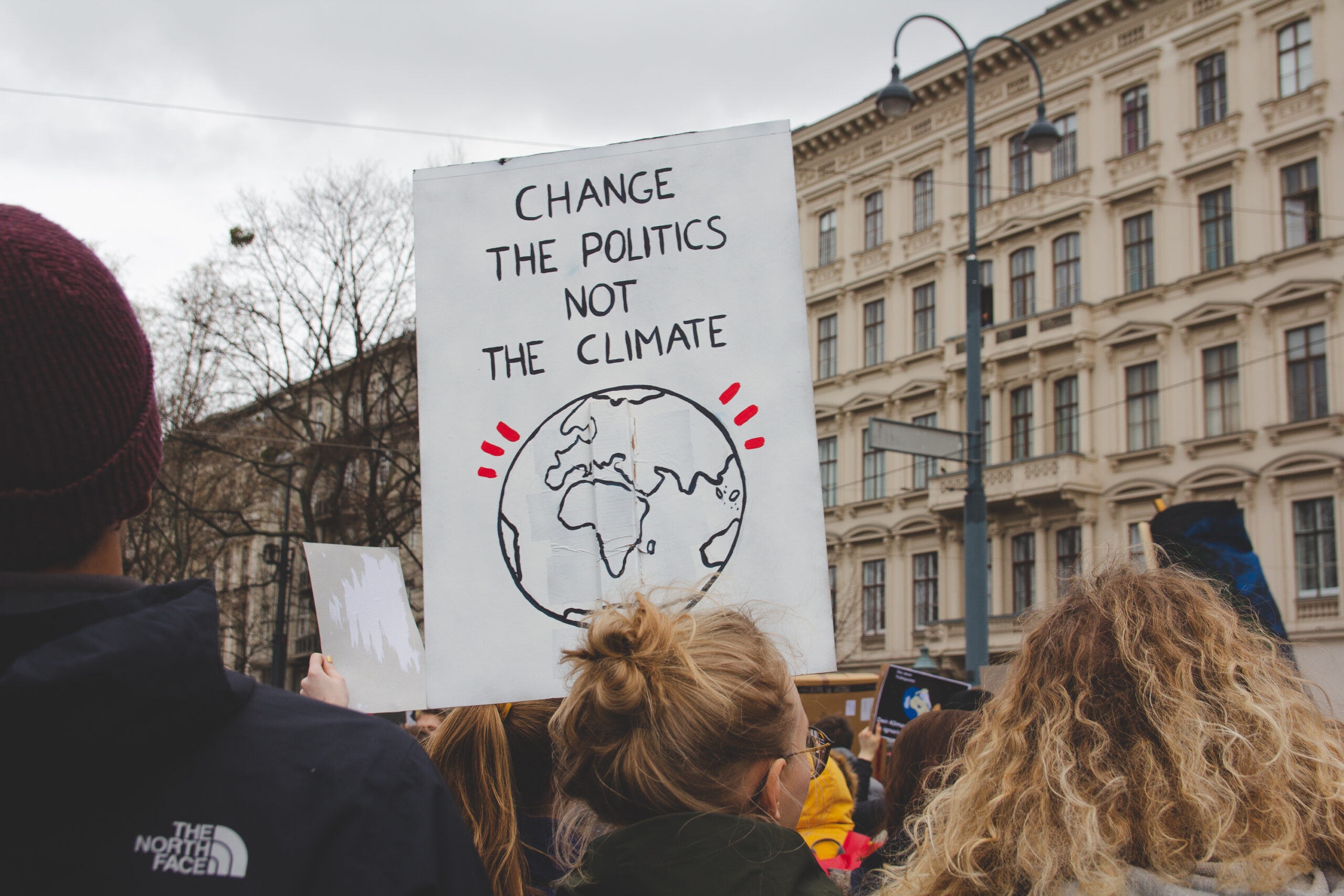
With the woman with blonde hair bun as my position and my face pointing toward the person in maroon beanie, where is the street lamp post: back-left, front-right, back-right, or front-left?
back-right

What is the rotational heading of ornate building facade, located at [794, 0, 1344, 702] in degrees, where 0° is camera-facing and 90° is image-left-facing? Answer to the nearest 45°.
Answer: approximately 45°

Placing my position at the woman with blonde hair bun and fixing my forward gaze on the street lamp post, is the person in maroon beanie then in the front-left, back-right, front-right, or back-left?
back-left

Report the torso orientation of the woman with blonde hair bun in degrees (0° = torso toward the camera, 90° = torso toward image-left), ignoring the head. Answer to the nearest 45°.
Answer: approximately 225°

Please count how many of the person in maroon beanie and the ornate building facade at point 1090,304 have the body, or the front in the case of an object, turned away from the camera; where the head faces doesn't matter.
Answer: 1

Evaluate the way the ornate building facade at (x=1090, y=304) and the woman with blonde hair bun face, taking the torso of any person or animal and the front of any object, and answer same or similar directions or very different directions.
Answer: very different directions

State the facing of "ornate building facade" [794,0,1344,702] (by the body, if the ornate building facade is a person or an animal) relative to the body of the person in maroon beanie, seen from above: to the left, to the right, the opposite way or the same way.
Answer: to the left

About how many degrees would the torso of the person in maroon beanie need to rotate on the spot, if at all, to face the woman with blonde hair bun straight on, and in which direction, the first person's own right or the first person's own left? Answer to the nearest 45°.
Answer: approximately 45° to the first person's own right

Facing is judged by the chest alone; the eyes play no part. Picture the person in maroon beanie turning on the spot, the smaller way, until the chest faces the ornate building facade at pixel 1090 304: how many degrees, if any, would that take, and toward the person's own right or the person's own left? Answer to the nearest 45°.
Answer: approximately 45° to the person's own right

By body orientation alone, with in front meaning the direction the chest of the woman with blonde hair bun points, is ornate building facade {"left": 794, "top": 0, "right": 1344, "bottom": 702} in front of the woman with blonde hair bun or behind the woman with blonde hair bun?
in front

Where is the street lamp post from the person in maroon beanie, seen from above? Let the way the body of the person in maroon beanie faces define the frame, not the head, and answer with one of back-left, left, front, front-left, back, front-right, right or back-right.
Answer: front-right

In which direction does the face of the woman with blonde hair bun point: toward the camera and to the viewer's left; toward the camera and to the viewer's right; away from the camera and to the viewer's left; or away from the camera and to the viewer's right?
away from the camera and to the viewer's right

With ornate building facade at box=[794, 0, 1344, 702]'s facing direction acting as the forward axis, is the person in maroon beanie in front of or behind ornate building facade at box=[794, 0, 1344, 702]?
in front

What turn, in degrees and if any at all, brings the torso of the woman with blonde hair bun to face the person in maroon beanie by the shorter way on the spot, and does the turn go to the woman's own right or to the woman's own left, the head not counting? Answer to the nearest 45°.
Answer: approximately 180°

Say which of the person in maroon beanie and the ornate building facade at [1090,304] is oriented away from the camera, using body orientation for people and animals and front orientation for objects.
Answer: the person in maroon beanie

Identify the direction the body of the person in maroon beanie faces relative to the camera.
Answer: away from the camera

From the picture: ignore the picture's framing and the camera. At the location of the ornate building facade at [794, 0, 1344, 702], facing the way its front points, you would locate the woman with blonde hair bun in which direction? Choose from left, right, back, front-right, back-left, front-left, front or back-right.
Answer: front-left
